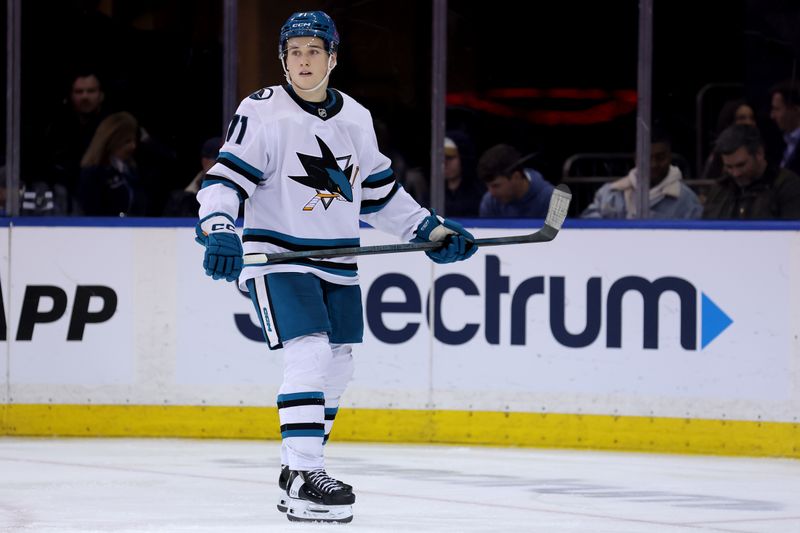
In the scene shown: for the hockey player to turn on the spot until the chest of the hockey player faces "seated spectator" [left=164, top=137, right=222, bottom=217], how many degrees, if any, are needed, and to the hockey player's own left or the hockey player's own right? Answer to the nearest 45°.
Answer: approximately 135° to the hockey player's own left

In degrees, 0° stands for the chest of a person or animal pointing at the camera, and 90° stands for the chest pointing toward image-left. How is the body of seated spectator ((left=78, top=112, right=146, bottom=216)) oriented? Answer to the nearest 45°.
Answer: approximately 315°

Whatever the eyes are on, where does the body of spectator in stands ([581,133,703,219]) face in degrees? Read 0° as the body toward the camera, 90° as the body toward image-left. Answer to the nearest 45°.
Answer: approximately 0°

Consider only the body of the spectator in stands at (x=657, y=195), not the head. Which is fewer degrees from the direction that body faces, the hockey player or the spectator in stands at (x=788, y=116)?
the hockey player

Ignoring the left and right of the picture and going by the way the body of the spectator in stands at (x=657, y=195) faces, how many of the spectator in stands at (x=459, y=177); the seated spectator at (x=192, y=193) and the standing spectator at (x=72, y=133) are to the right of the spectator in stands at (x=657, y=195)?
3

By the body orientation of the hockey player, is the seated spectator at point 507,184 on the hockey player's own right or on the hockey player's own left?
on the hockey player's own left
